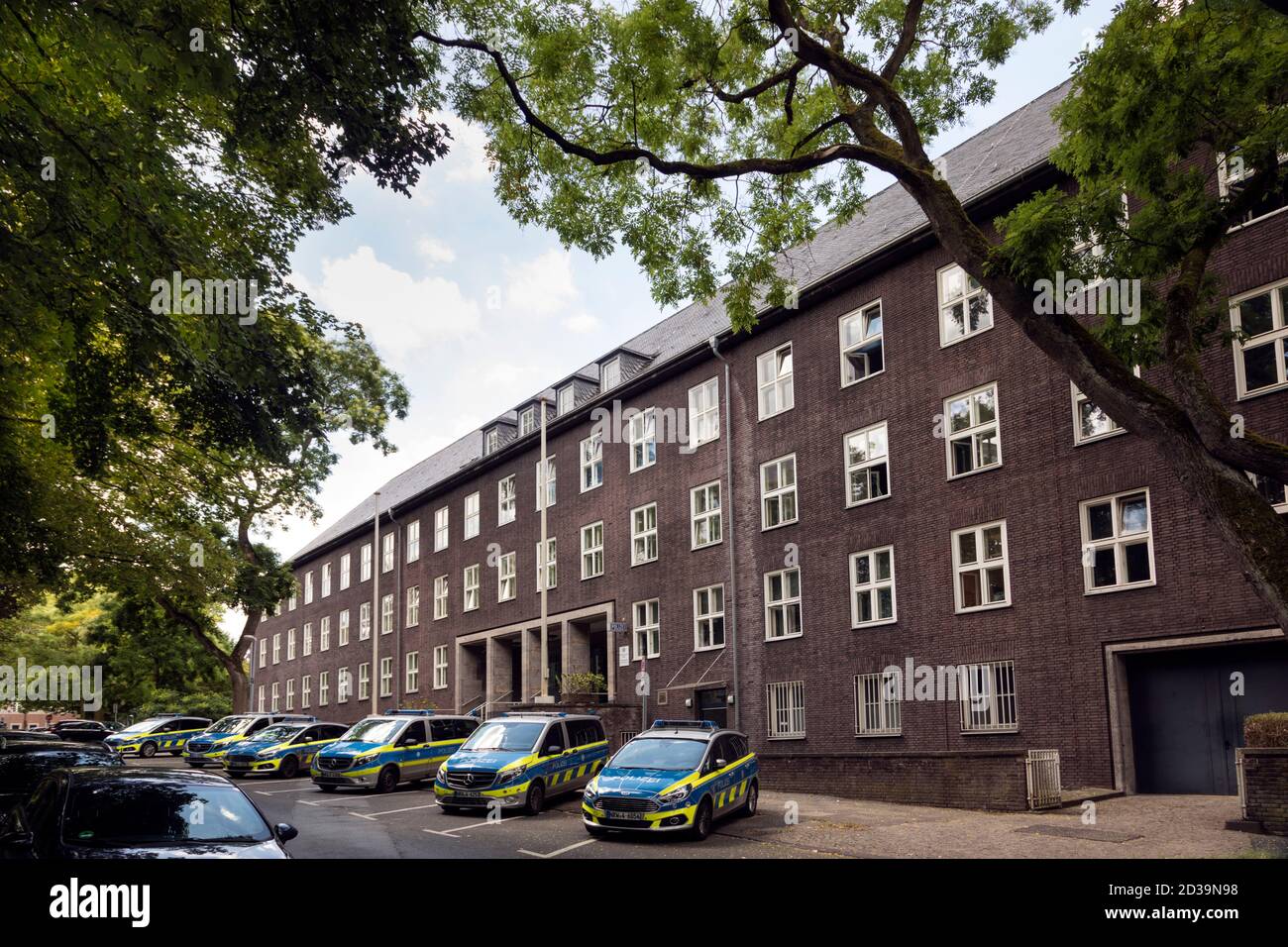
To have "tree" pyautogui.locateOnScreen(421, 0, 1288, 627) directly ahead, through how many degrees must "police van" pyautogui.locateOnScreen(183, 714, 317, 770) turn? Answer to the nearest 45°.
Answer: approximately 45° to its left

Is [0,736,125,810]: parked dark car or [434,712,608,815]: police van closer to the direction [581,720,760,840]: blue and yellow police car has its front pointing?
the parked dark car

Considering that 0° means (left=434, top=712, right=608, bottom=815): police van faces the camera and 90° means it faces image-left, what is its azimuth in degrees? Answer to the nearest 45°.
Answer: approximately 45°

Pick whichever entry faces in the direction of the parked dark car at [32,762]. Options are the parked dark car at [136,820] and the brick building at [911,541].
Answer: the brick building

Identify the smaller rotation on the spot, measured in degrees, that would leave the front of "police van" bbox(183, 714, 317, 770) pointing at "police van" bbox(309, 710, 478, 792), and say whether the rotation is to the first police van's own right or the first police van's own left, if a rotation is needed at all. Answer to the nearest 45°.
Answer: approximately 45° to the first police van's own left

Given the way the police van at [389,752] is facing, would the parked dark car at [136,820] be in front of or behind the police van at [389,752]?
in front

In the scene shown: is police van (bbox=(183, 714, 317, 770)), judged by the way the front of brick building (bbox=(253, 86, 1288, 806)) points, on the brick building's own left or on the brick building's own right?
on the brick building's own right

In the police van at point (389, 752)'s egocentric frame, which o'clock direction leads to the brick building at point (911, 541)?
The brick building is roughly at 8 o'clock from the police van.

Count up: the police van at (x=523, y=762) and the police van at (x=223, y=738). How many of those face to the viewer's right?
0

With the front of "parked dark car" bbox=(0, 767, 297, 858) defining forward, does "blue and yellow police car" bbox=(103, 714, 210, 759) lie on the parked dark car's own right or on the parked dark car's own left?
on the parked dark car's own left
